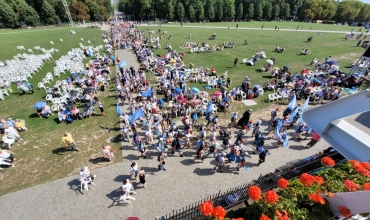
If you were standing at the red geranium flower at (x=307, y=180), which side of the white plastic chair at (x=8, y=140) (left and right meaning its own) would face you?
front

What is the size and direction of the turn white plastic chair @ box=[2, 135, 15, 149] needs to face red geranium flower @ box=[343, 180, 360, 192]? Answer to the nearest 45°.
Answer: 0° — it already faces it

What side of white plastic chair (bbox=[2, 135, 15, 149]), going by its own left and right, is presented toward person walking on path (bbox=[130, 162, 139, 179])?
front

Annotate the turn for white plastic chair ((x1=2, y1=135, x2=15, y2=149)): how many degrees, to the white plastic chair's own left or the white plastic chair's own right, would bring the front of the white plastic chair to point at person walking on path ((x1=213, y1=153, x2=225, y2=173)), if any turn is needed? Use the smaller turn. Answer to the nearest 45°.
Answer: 0° — it already faces them

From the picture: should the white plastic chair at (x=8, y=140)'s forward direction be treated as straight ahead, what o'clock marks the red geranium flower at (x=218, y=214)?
The red geranium flower is roughly at 1 o'clock from the white plastic chair.

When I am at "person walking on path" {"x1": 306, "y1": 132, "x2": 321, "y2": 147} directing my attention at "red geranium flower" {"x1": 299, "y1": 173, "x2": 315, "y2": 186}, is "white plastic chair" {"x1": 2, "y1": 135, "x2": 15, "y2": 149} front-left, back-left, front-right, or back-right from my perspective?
front-right

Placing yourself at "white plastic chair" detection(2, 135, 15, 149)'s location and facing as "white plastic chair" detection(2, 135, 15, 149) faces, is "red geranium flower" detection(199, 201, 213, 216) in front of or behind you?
in front

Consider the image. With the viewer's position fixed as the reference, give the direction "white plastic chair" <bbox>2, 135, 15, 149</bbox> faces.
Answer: facing the viewer and to the right of the viewer

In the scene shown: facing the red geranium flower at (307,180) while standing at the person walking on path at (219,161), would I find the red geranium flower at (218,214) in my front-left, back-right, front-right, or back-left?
front-right

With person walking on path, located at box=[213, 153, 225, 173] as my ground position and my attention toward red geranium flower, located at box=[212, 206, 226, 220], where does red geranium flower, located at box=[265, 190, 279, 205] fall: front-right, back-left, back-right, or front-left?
front-left

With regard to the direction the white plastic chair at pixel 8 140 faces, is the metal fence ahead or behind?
ahead

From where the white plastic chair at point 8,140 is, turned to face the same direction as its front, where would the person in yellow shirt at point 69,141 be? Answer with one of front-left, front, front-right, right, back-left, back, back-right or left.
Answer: front

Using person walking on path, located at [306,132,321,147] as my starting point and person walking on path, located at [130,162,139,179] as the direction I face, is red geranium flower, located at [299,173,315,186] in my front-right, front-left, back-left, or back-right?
front-left

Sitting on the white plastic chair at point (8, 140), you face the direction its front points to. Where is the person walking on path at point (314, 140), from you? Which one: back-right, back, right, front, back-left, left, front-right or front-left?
front

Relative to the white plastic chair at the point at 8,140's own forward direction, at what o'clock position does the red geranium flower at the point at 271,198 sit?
The red geranium flower is roughly at 1 o'clock from the white plastic chair.
